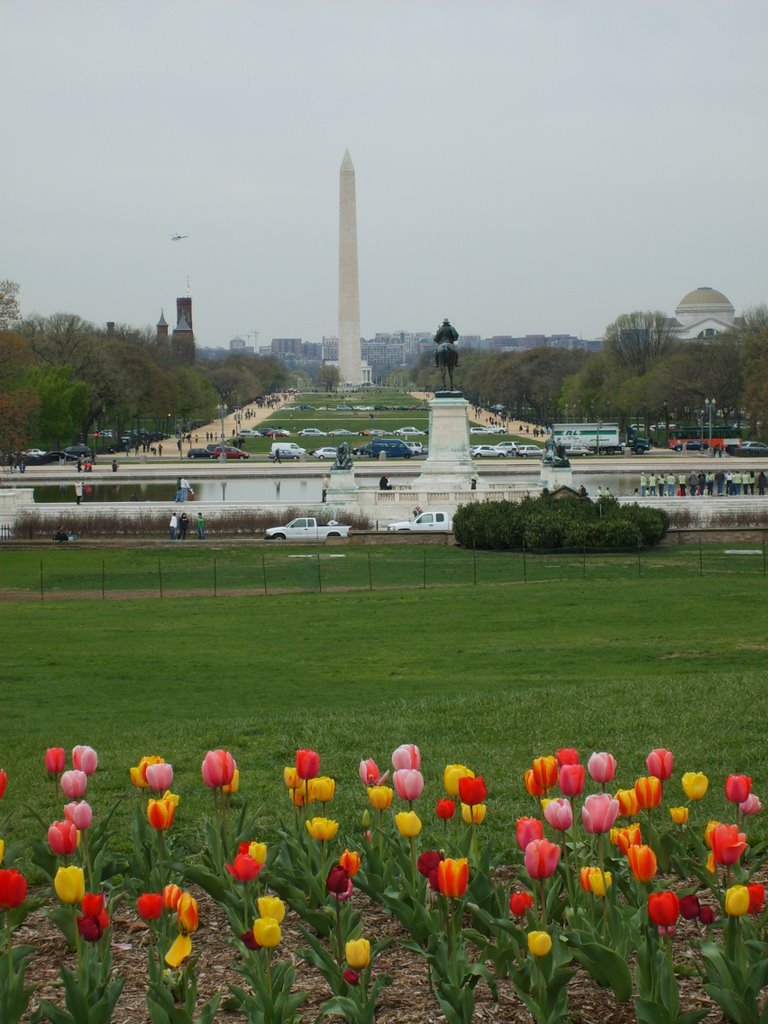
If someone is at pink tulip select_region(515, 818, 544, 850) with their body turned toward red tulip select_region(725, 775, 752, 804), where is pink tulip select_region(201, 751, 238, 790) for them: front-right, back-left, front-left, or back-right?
back-left

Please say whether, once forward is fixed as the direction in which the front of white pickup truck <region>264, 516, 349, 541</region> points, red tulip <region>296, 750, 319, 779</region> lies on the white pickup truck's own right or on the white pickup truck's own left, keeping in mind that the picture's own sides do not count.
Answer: on the white pickup truck's own left

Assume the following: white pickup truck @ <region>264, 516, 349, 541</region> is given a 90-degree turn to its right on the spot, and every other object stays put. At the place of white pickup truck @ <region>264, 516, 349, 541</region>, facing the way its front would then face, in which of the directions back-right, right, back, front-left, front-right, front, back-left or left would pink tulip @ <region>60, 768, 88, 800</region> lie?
back

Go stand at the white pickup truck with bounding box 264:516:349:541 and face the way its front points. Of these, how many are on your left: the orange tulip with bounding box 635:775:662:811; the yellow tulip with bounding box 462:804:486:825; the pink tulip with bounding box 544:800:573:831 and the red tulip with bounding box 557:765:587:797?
4

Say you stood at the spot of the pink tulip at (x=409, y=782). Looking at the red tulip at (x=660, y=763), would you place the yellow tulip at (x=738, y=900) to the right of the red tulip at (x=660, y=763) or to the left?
right

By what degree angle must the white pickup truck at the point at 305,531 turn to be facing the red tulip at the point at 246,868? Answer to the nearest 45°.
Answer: approximately 90° to its left

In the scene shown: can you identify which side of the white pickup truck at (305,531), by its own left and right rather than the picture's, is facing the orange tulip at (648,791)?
left

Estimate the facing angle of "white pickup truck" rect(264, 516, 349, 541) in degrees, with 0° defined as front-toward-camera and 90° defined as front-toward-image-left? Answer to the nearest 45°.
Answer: approximately 90°

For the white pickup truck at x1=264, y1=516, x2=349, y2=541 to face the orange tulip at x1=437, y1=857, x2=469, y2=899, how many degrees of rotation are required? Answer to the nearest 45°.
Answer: approximately 90° to its left

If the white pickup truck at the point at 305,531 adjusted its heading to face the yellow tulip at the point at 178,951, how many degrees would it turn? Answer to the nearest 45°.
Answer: approximately 90° to its left
